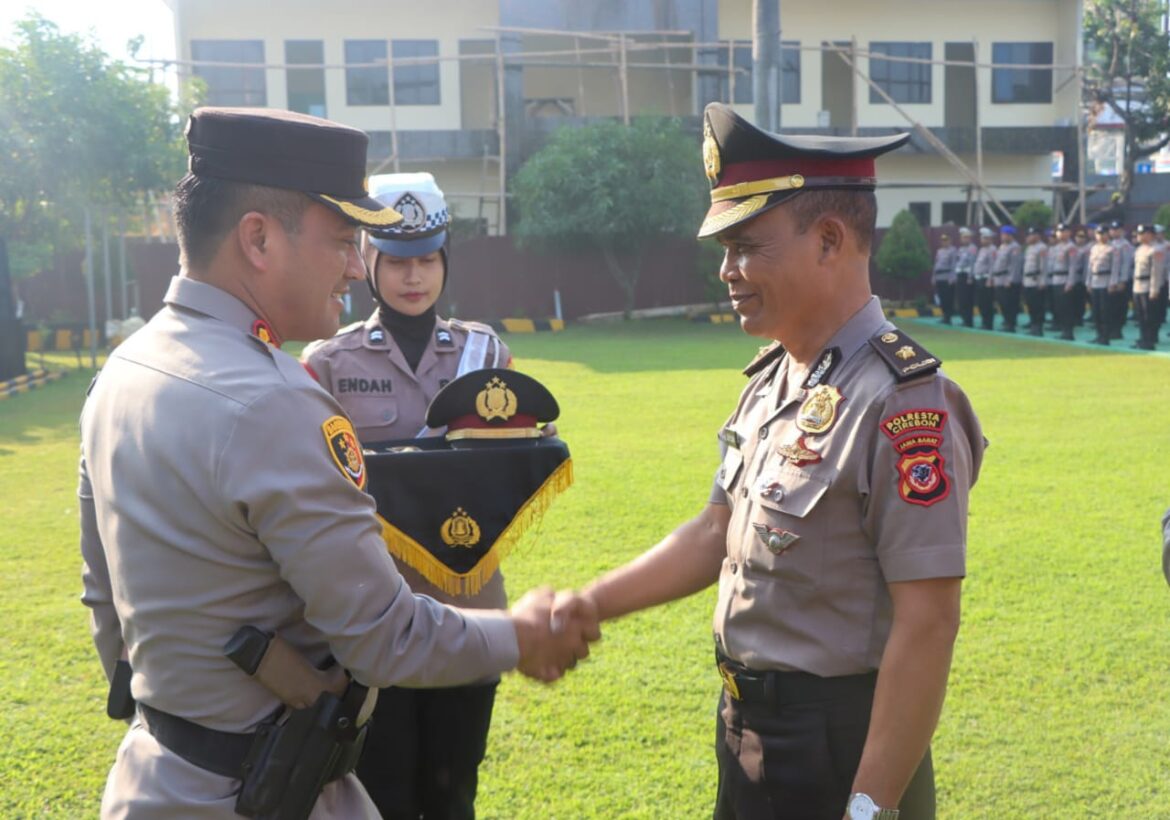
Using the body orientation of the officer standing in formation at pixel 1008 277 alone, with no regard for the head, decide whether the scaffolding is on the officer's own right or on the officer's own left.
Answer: on the officer's own right

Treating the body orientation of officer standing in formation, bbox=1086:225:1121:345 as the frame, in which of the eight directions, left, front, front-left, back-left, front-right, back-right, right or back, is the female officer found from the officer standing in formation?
front-left

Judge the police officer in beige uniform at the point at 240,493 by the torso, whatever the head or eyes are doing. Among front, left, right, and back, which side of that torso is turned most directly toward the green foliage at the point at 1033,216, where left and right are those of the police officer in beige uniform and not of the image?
front

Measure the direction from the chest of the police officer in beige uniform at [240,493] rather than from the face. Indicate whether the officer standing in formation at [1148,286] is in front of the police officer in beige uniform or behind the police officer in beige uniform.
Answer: in front

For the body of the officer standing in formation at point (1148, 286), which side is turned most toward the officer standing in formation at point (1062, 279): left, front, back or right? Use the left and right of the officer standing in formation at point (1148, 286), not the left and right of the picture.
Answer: right

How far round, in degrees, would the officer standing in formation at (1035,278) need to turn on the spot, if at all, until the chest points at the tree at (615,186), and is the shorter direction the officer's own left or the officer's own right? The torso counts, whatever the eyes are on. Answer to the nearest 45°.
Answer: approximately 45° to the officer's own right

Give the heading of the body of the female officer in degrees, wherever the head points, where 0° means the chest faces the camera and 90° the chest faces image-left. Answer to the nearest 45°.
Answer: approximately 0°

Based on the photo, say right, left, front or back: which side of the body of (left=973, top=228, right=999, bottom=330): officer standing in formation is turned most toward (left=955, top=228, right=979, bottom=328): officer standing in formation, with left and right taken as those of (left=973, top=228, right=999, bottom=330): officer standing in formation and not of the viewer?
right

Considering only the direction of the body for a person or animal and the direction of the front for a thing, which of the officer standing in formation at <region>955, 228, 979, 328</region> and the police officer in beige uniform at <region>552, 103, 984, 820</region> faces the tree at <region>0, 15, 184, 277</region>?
the officer standing in formation

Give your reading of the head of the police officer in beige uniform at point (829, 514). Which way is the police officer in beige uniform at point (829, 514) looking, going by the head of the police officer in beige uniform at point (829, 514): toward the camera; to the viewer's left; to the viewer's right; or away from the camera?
to the viewer's left

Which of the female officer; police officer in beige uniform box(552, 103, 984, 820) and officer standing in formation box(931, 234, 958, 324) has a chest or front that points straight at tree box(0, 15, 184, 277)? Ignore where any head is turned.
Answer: the officer standing in formation

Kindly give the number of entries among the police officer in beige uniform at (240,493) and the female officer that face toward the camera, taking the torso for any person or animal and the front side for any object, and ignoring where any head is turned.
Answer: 1
